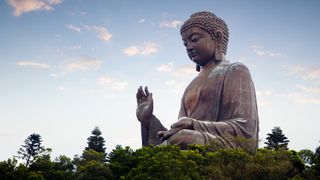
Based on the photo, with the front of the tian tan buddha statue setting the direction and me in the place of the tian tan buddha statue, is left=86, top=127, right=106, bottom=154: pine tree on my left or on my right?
on my right

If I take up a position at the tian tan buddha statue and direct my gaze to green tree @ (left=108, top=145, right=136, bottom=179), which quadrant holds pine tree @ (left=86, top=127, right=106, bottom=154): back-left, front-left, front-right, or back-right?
front-right

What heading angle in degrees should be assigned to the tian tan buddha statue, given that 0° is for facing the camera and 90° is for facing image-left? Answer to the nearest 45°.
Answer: approximately 45°
